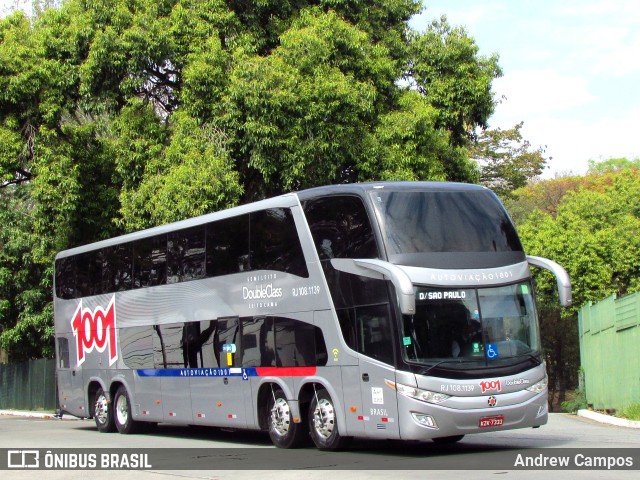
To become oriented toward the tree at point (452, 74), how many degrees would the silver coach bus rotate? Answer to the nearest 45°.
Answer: approximately 135° to its left

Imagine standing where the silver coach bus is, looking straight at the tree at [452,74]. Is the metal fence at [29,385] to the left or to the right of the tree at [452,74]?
left

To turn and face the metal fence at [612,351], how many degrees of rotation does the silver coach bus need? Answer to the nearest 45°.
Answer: approximately 90° to its left

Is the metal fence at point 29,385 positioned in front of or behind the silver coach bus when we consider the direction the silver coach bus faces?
behind

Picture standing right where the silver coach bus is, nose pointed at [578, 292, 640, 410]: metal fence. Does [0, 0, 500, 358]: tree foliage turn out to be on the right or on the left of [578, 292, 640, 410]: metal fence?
left

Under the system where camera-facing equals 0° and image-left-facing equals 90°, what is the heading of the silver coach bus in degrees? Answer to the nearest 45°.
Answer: approximately 315°

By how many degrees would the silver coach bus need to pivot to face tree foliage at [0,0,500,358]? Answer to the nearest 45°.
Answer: approximately 135° to its left
